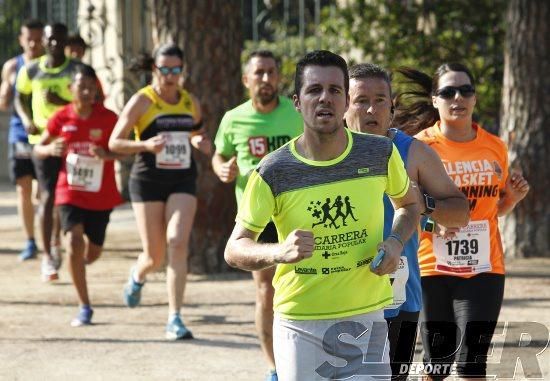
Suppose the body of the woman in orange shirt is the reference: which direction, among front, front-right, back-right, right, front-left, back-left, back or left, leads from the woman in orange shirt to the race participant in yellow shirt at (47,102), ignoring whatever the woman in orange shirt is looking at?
back-right

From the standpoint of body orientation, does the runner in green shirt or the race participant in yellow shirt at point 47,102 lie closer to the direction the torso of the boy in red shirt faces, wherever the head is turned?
the runner in green shirt

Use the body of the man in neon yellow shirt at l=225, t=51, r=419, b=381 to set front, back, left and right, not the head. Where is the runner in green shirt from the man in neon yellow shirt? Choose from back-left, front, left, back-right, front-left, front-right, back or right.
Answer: back

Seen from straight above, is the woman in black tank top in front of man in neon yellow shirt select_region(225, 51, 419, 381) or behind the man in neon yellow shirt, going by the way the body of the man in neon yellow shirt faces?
behind

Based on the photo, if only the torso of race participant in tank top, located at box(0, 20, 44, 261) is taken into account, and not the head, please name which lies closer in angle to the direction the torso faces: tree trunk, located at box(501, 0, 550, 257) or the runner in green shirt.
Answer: the runner in green shirt
